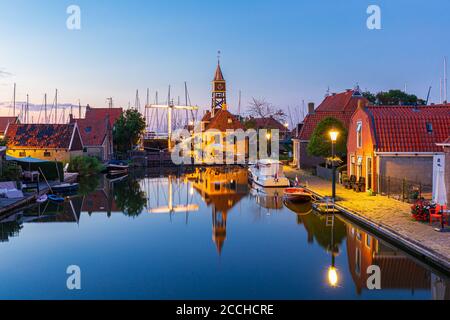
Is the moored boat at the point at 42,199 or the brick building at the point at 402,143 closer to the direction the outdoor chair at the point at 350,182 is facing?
the moored boat

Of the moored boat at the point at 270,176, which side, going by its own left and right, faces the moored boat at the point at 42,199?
left

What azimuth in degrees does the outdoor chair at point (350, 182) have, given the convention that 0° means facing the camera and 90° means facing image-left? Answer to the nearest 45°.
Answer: approximately 45°
